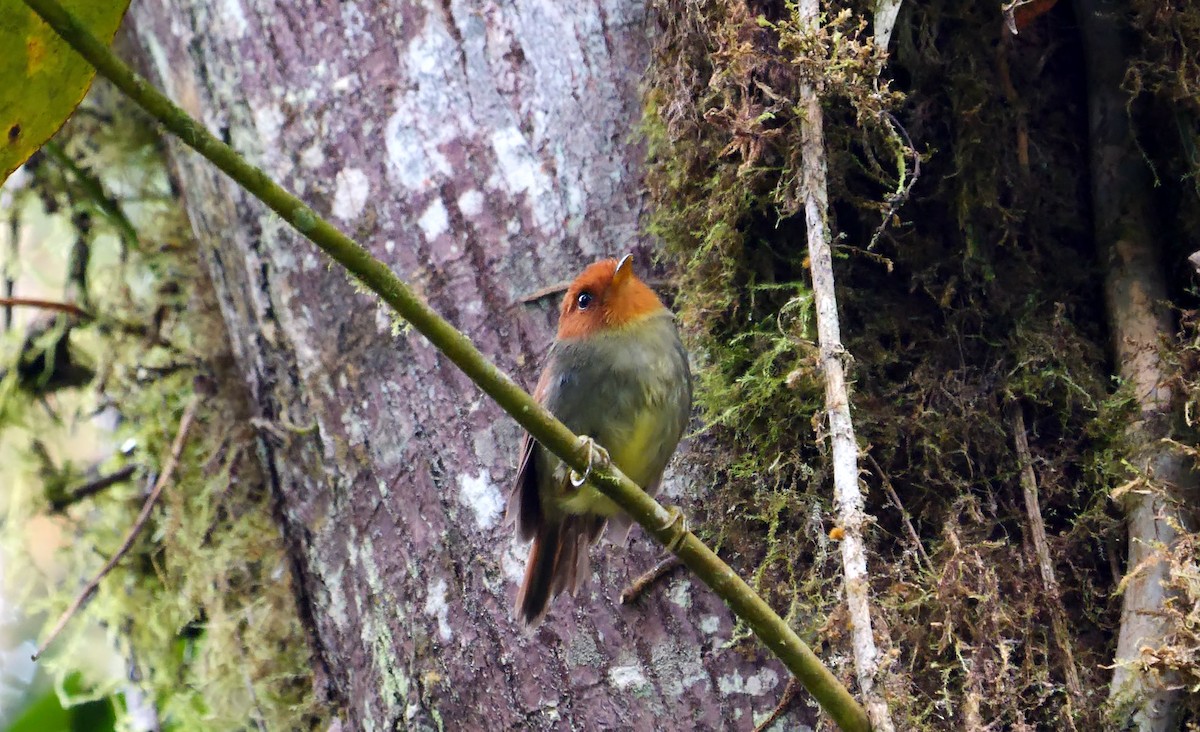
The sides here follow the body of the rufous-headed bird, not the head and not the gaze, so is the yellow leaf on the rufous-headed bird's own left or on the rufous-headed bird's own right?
on the rufous-headed bird's own right

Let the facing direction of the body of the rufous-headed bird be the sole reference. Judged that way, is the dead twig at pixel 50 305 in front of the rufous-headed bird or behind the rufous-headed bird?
behind

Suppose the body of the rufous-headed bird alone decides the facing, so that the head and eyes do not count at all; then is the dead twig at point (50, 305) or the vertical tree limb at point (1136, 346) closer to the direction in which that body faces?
the vertical tree limb

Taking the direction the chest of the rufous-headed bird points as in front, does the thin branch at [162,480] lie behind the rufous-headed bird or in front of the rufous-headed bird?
behind

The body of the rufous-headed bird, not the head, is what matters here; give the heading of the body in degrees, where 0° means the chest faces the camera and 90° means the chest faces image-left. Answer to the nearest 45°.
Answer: approximately 315°

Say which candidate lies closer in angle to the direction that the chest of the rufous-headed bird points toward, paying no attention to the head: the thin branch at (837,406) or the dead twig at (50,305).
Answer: the thin branch
